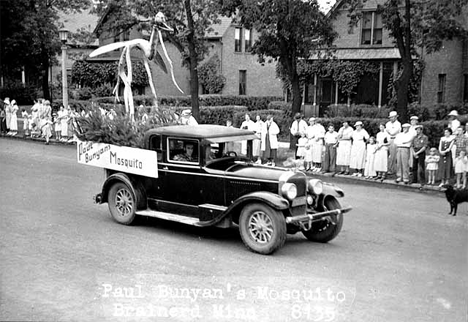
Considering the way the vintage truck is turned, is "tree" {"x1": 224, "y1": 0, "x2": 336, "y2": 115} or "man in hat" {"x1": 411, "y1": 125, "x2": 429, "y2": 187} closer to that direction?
the man in hat

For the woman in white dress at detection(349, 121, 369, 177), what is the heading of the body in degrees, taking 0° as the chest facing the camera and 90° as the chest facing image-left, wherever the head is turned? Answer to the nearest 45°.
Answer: approximately 45°

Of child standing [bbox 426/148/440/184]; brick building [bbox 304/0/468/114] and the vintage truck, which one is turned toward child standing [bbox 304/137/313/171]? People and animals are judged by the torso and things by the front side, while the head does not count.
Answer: the brick building

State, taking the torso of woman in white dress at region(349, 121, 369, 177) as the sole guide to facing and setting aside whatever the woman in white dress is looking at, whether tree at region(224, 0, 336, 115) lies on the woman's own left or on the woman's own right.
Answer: on the woman's own right

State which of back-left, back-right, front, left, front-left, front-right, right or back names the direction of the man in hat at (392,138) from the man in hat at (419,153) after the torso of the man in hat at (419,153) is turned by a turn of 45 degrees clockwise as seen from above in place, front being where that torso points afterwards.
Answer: front-right

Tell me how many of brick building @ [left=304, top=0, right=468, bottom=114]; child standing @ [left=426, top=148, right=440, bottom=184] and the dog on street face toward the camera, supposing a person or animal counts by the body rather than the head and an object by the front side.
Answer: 2

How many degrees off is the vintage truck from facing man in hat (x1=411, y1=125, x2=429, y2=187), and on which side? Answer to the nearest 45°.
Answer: approximately 90° to its left

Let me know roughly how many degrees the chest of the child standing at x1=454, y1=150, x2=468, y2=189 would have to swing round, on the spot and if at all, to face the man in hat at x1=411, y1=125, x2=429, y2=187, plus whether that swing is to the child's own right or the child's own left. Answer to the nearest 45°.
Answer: approximately 90° to the child's own right

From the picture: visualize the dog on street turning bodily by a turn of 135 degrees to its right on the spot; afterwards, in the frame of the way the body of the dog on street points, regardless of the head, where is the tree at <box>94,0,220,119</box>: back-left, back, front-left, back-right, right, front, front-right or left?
left

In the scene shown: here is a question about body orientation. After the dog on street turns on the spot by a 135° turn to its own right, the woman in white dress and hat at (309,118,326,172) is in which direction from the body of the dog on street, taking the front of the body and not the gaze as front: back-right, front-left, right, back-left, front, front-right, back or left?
left

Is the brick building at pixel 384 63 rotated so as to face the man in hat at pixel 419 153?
yes

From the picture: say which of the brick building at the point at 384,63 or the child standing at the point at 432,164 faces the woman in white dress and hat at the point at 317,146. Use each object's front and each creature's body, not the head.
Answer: the brick building
